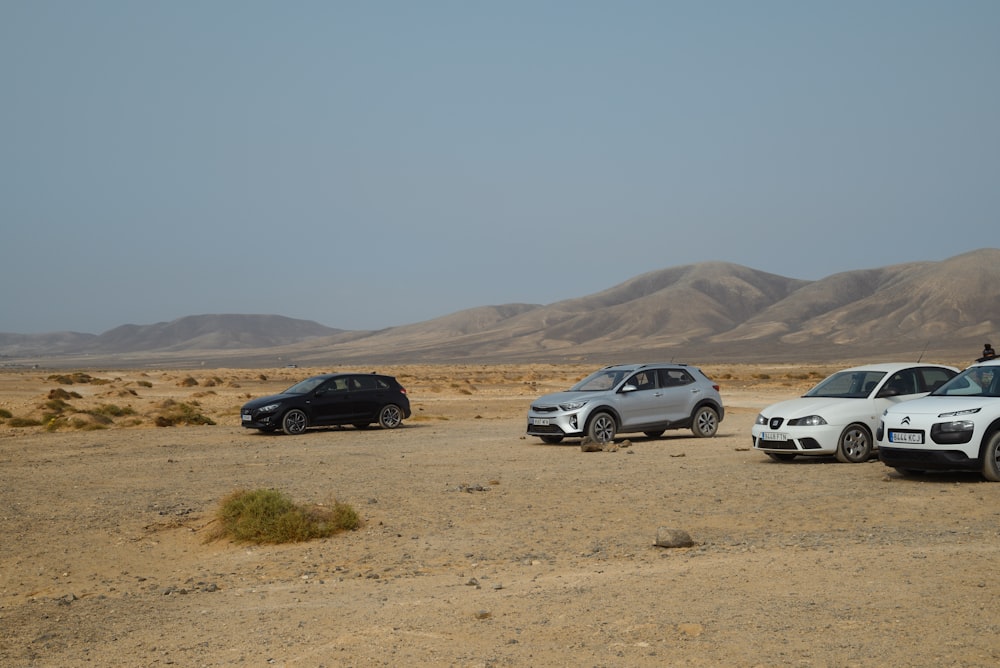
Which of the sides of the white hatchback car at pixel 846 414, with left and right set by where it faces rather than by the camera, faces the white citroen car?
left

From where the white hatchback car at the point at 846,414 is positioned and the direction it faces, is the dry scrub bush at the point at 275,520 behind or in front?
in front

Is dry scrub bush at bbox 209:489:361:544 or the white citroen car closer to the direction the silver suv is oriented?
the dry scrub bush

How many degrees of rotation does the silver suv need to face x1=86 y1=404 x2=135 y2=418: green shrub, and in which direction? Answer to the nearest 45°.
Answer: approximately 90° to its right

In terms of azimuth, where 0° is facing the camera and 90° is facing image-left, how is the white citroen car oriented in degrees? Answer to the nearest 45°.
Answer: approximately 45°

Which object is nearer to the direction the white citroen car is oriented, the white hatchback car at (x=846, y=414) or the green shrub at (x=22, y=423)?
the green shrub

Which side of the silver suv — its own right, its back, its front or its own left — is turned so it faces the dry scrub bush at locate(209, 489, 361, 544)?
front

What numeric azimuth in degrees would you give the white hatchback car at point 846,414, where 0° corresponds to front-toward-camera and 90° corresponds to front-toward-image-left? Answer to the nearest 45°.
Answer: approximately 45°

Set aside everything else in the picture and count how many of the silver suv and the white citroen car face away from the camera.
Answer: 0

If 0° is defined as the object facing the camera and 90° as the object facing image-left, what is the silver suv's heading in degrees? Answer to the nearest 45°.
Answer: approximately 45°

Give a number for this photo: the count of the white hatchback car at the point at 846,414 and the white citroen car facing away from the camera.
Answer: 0
